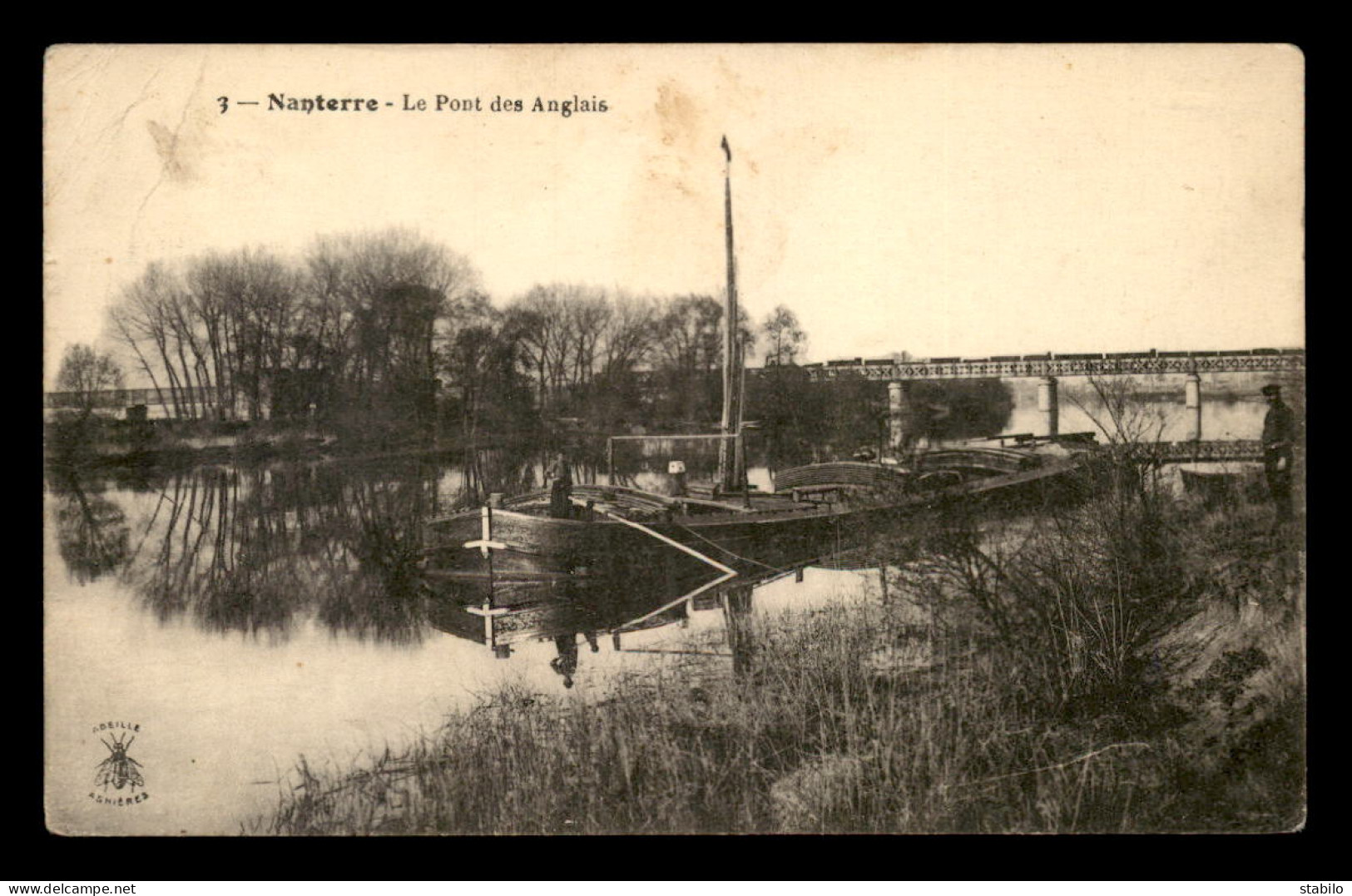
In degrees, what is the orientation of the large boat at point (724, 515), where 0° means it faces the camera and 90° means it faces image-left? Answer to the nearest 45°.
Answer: approximately 45°

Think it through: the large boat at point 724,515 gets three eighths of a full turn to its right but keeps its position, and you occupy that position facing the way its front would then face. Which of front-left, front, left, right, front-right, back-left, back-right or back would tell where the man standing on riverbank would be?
right
